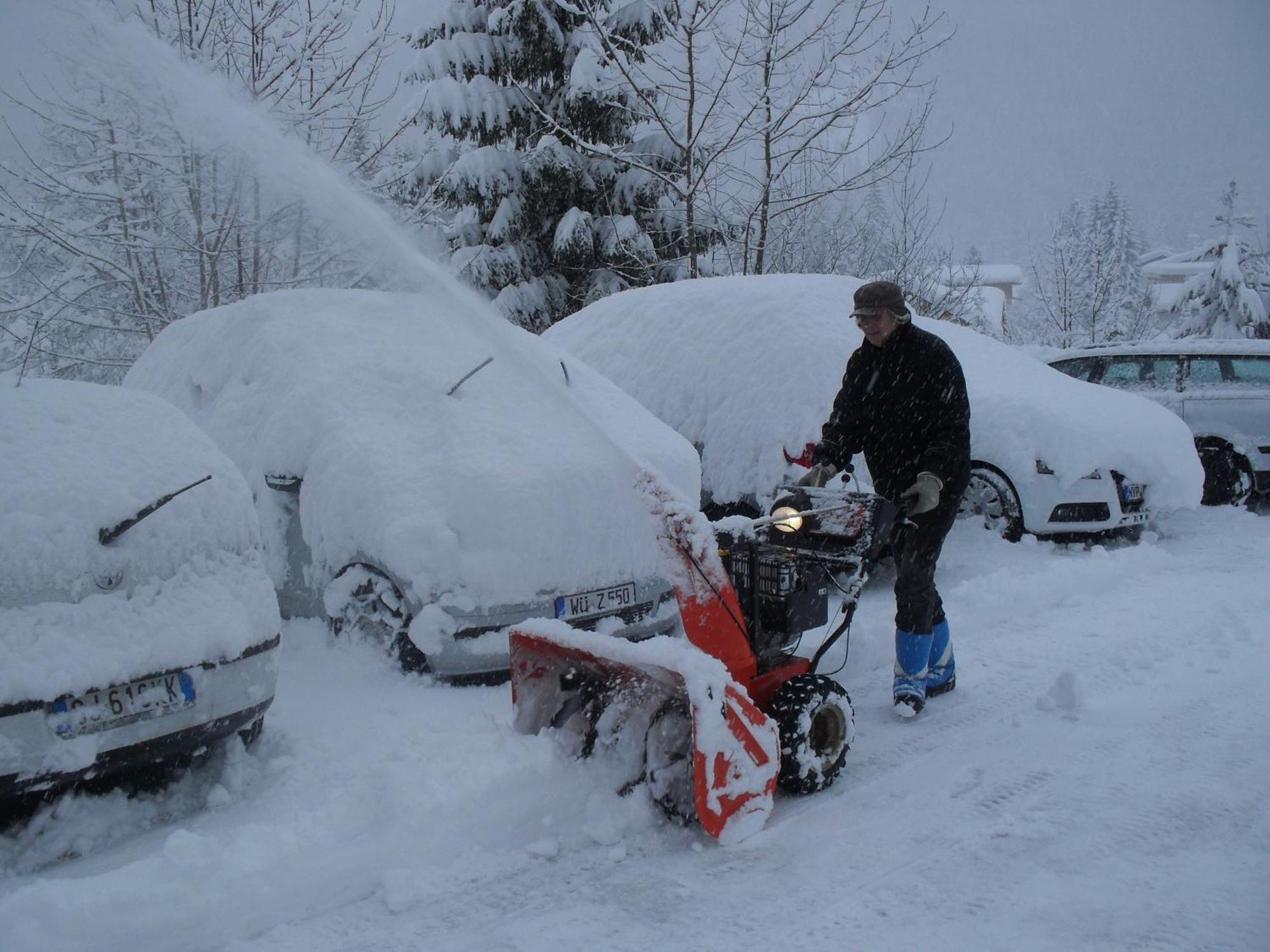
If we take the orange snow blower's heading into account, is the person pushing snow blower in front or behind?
behind

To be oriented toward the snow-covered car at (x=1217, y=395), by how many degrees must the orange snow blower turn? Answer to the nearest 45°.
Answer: approximately 180°

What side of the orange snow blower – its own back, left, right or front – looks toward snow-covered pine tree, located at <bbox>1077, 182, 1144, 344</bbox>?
back

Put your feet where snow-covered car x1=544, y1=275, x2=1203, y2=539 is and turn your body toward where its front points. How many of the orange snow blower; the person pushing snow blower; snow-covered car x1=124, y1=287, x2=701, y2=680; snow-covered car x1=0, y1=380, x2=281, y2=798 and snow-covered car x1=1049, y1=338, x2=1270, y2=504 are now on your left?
1

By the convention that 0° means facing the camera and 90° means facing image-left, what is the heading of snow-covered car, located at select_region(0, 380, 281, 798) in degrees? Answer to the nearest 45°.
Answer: approximately 135°

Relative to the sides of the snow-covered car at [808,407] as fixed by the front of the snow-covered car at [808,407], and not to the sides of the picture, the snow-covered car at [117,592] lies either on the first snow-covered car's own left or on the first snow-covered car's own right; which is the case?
on the first snow-covered car's own right

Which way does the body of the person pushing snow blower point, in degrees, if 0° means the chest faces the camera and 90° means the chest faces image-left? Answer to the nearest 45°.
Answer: approximately 45°

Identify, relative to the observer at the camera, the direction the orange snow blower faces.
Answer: facing the viewer and to the left of the viewer

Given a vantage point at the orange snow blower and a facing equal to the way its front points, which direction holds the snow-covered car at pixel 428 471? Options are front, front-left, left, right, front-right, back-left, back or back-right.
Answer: right

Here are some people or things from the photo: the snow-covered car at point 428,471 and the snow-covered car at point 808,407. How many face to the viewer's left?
0

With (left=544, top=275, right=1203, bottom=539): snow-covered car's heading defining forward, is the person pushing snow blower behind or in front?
in front
